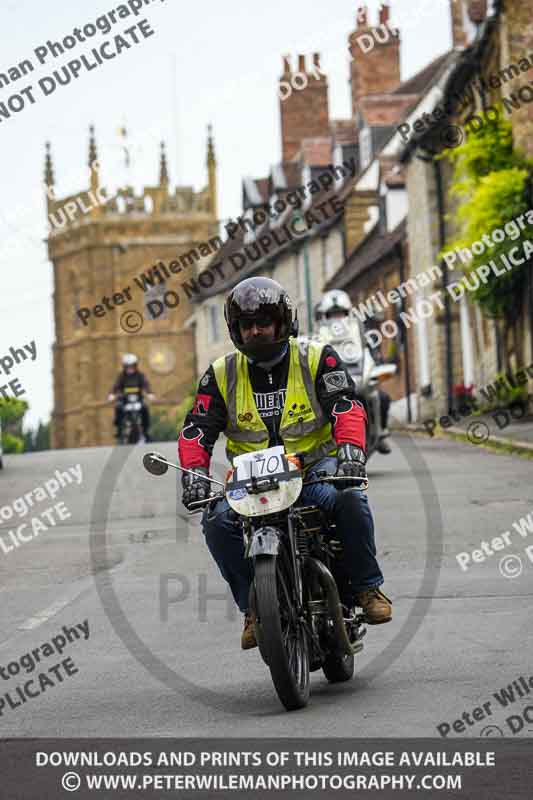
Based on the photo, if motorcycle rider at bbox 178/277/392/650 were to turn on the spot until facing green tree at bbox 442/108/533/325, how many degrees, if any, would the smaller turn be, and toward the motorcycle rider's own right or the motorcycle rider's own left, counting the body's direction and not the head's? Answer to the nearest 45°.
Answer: approximately 180°

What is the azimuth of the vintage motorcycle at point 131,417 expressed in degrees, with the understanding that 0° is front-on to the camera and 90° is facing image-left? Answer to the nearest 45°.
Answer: approximately 0°

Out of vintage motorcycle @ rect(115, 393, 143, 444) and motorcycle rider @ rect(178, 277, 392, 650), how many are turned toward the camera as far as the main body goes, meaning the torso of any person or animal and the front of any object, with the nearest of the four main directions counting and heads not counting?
2

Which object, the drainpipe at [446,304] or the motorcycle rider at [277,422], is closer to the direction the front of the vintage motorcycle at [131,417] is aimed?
the motorcycle rider

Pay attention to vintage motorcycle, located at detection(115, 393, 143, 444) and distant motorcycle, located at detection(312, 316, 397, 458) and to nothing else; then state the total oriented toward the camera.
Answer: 2

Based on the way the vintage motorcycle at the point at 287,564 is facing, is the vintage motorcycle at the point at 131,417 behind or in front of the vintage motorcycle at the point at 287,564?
behind
